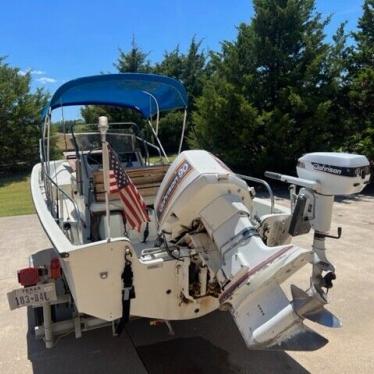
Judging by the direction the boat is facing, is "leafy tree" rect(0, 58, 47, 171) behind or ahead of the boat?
ahead

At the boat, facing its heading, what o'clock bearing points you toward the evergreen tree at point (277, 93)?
The evergreen tree is roughly at 2 o'clock from the boat.

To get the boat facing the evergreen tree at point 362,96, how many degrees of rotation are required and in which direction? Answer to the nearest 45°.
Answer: approximately 90° to its right

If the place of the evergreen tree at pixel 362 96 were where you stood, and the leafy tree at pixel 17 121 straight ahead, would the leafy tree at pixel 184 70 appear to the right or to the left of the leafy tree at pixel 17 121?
right

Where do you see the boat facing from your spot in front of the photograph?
facing away from the viewer and to the left of the viewer

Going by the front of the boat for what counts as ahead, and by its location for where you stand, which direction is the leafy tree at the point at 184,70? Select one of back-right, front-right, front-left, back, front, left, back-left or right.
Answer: front-right
